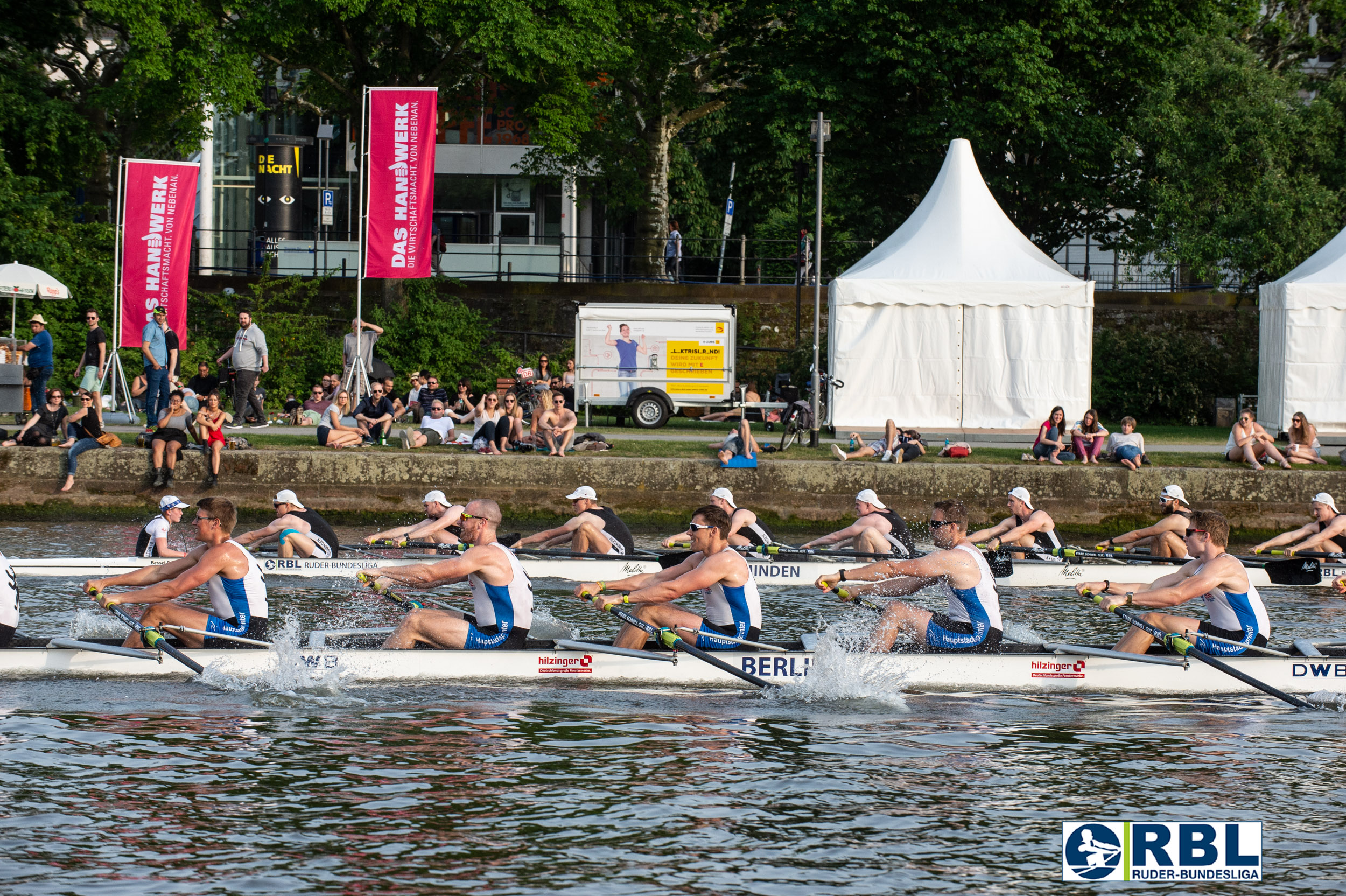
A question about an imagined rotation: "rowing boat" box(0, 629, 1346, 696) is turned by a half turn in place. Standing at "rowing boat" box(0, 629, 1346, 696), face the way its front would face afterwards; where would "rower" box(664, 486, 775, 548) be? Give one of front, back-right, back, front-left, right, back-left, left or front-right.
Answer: right

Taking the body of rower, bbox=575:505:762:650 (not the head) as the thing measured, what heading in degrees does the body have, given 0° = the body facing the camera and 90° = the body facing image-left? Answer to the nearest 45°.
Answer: approximately 90°

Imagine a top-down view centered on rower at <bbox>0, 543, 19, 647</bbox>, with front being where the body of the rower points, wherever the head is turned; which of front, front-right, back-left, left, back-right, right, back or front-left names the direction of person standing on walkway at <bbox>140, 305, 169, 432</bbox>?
right

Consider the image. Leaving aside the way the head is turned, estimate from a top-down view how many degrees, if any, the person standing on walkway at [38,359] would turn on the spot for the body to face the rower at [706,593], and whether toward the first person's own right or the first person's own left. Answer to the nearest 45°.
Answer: approximately 90° to the first person's own left

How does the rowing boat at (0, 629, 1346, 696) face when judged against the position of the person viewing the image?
facing to the right of the viewer

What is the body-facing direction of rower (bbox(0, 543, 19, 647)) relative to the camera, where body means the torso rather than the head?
to the viewer's left

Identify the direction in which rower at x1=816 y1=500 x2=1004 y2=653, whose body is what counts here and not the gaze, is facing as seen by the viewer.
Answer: to the viewer's left

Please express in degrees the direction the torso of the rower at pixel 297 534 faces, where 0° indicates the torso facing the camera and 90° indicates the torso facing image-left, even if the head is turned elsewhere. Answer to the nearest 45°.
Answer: approximately 90°

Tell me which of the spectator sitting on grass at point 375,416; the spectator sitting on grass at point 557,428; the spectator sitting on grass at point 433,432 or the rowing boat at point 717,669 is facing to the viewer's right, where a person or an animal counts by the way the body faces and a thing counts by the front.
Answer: the rowing boat

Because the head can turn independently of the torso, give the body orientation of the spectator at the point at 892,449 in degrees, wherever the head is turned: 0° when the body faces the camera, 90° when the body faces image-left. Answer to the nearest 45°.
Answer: approximately 45°

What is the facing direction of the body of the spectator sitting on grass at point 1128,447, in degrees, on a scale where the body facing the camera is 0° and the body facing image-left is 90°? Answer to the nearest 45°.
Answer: approximately 0°

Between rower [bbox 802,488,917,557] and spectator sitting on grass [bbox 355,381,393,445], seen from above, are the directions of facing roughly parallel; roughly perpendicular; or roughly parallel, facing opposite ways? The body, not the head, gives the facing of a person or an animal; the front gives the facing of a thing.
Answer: roughly perpendicular

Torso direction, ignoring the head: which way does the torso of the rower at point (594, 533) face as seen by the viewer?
to the viewer's left
